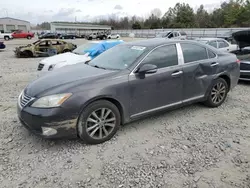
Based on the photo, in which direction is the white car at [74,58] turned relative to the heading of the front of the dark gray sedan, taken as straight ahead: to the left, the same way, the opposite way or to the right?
the same way

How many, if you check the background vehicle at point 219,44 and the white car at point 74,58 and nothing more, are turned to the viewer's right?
0

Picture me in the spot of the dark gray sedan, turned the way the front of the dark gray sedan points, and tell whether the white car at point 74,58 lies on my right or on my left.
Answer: on my right

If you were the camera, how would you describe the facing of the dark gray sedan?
facing the viewer and to the left of the viewer

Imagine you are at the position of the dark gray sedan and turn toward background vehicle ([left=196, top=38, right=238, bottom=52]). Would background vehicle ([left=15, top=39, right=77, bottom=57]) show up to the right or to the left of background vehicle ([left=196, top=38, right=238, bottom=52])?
left

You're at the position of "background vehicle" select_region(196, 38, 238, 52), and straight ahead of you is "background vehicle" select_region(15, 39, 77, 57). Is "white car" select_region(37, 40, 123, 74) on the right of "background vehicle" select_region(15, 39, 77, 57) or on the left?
left

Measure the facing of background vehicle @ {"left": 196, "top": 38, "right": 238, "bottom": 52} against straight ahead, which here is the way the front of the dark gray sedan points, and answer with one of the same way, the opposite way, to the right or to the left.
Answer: the same way

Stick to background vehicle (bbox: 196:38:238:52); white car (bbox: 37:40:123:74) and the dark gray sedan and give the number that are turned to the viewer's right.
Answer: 0

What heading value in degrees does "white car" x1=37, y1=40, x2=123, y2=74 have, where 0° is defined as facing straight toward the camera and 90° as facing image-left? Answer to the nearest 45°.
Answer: approximately 45°

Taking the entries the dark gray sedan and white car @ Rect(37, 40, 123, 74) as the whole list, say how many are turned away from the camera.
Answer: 0

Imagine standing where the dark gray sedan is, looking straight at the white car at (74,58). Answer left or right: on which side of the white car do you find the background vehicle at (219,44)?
right

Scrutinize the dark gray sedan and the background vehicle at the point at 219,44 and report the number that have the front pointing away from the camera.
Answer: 0

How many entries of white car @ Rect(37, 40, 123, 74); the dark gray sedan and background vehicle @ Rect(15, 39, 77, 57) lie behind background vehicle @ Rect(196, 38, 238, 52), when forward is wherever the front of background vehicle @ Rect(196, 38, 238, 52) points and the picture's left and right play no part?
0

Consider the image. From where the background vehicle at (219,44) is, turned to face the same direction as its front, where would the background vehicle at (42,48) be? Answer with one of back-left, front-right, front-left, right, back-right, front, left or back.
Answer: front-right

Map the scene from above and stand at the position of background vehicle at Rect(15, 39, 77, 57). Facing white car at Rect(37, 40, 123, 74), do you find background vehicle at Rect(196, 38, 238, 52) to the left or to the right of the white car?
left

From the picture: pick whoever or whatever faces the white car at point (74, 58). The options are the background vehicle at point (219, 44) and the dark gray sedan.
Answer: the background vehicle

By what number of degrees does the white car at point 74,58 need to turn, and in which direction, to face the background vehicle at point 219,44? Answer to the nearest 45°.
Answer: approximately 135° to its left
